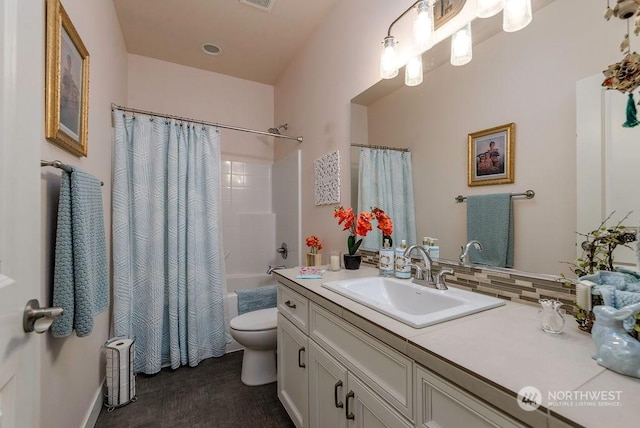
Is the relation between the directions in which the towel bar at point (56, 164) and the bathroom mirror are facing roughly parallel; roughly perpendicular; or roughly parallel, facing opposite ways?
roughly parallel, facing opposite ways

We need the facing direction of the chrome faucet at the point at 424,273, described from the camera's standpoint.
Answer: facing the viewer and to the left of the viewer

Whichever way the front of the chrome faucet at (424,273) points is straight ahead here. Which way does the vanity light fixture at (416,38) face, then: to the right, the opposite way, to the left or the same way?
the same way

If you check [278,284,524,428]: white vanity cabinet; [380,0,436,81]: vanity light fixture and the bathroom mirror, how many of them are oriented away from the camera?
0

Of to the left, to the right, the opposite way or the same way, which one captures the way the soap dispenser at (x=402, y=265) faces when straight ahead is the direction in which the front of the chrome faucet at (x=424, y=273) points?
the same way

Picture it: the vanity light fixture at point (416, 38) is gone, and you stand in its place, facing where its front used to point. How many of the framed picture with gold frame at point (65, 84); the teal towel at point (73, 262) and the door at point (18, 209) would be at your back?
0

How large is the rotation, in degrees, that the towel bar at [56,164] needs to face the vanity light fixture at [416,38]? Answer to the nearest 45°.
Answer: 0° — it already faces it

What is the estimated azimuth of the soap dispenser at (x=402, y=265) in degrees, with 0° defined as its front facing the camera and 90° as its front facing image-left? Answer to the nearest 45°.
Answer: approximately 45°
